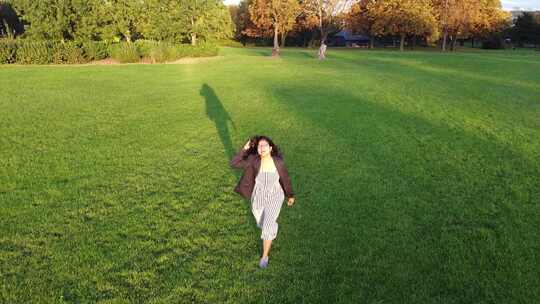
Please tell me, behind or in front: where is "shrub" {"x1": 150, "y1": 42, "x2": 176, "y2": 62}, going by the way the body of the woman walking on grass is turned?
behind

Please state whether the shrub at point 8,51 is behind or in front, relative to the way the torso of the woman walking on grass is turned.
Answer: behind

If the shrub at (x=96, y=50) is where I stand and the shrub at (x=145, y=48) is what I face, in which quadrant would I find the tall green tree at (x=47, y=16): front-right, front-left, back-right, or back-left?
back-left

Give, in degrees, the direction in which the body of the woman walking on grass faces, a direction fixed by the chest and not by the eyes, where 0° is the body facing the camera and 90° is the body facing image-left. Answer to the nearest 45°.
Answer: approximately 0°

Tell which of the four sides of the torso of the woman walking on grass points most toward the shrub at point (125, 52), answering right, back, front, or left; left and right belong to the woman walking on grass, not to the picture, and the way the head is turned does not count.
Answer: back

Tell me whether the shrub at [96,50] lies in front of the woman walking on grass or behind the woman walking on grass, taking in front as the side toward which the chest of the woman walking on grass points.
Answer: behind

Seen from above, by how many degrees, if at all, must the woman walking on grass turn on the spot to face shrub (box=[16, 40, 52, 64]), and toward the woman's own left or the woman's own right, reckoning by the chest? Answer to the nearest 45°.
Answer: approximately 135° to the woman's own right

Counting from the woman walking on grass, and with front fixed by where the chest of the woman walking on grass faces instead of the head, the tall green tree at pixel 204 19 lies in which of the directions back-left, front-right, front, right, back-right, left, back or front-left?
back

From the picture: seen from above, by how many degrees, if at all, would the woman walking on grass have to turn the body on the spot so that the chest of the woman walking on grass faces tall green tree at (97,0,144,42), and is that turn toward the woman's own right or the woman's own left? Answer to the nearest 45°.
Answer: approximately 180°
